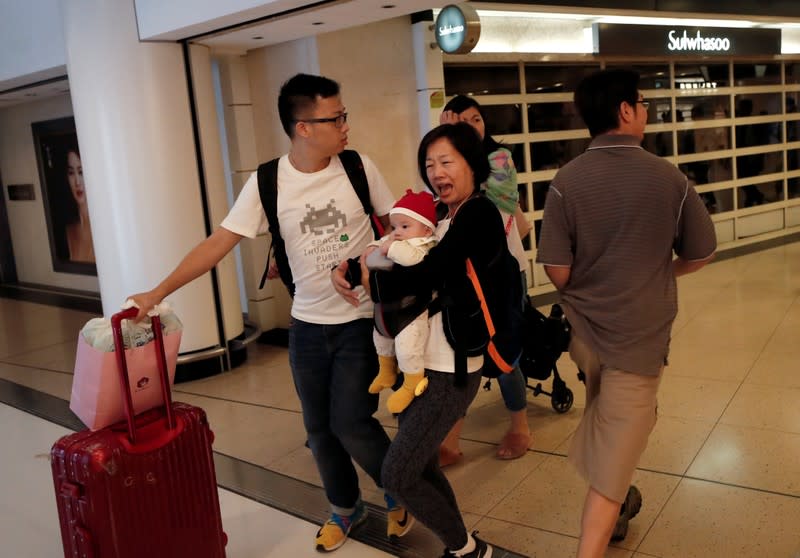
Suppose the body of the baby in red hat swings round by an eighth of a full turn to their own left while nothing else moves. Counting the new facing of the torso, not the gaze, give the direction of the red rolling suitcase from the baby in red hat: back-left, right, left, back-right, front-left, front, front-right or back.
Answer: right

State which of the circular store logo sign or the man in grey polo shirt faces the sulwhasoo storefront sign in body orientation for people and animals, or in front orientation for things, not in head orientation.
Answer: the man in grey polo shirt

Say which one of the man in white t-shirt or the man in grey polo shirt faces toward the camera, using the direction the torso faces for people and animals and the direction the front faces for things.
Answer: the man in white t-shirt

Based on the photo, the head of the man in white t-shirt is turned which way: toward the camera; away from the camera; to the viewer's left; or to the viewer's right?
to the viewer's right

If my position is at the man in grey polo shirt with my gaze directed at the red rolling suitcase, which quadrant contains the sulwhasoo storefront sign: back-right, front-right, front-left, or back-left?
back-right

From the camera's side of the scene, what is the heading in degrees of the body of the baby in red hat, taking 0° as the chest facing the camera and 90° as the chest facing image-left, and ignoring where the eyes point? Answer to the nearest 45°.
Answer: approximately 45°

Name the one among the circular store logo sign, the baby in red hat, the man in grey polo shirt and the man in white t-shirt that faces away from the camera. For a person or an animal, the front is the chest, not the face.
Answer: the man in grey polo shirt

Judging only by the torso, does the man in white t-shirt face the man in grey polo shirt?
no

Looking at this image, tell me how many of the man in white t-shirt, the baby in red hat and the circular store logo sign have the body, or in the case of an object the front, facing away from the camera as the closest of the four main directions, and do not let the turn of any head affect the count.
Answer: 0

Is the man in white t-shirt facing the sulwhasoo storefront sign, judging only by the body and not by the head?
no

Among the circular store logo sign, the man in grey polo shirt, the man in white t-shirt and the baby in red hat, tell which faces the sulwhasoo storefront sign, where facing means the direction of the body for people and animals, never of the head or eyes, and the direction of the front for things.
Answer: the man in grey polo shirt

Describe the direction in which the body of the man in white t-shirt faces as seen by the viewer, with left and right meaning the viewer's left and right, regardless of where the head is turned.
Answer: facing the viewer

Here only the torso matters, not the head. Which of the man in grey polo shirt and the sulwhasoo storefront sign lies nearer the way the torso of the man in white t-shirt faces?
the man in grey polo shirt

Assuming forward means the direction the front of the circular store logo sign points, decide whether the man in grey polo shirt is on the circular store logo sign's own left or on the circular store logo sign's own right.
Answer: on the circular store logo sign's own left

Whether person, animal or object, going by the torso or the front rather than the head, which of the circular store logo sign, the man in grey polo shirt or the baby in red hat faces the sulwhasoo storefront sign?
the man in grey polo shirt

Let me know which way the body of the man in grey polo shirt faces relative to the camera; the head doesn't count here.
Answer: away from the camera

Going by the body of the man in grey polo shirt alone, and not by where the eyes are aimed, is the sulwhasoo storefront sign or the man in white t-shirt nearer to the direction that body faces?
the sulwhasoo storefront sign

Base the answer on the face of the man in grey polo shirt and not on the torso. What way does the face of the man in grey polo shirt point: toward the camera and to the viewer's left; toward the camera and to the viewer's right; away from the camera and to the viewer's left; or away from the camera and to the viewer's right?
away from the camera and to the viewer's right
